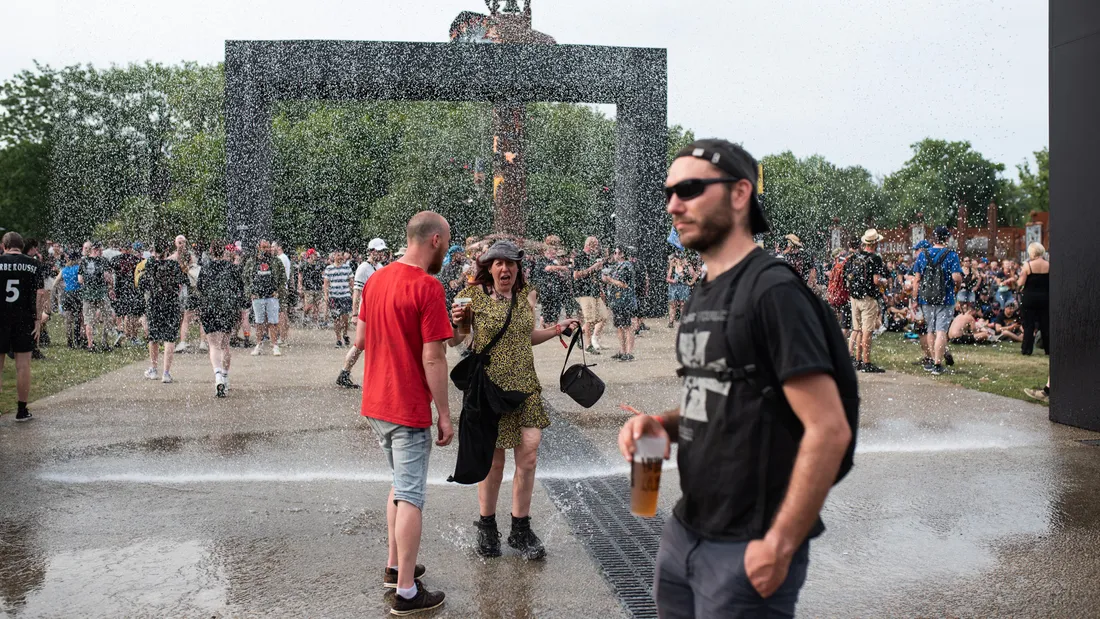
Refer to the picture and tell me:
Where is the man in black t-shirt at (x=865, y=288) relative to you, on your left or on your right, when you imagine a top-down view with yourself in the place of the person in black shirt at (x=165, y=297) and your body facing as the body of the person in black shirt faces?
on your right

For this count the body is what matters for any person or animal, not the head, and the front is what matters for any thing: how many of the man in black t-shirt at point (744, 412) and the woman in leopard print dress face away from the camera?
0

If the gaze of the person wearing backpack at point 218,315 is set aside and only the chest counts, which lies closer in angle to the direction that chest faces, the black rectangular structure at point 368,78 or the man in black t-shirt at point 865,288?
the black rectangular structure

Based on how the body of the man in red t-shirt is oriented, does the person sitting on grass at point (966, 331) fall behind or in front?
in front

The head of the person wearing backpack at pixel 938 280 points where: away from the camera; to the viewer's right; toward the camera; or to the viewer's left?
away from the camera

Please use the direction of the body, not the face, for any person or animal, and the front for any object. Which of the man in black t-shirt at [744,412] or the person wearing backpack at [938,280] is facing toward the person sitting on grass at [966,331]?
the person wearing backpack

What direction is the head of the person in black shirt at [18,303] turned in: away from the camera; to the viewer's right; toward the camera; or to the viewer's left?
away from the camera

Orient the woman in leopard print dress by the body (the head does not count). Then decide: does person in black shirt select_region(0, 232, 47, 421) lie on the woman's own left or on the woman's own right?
on the woman's own right

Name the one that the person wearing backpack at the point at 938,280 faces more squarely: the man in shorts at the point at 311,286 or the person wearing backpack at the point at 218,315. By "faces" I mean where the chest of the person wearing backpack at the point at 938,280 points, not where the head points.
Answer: the man in shorts

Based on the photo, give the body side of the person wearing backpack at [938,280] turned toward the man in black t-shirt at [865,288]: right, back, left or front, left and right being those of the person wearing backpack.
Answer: left

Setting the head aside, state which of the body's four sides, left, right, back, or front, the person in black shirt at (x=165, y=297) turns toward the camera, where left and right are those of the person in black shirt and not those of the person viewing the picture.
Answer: back

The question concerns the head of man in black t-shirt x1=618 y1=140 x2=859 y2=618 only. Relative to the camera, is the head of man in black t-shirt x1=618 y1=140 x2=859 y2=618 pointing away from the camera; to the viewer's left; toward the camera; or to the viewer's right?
to the viewer's left

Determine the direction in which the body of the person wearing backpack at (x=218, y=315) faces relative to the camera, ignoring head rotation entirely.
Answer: away from the camera

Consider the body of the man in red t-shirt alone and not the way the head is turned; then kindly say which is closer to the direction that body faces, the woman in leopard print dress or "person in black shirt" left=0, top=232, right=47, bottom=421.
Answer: the woman in leopard print dress

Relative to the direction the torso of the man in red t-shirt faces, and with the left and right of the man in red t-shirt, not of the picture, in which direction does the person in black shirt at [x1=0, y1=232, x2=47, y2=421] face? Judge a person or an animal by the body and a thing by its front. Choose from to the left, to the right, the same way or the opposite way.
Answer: to the left
